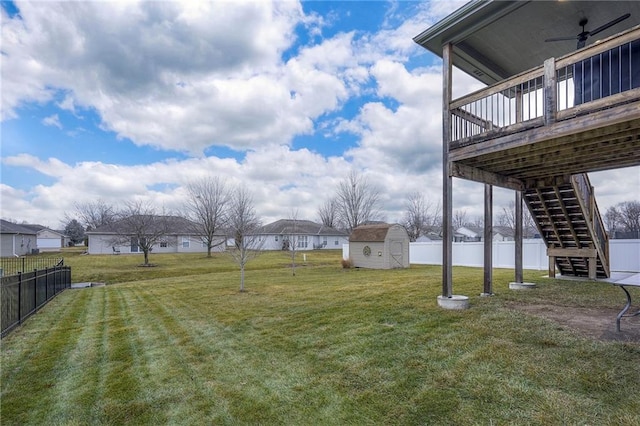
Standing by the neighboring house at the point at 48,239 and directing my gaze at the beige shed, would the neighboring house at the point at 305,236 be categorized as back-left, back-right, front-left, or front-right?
front-left

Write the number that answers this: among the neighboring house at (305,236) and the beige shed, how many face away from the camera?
1

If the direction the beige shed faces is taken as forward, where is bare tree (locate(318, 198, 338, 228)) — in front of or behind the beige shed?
behind

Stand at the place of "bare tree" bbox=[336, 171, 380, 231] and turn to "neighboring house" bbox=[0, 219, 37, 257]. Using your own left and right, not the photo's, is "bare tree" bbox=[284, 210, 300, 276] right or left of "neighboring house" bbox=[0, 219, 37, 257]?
left

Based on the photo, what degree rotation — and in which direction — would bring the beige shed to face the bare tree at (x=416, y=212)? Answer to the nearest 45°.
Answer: approximately 135° to its left

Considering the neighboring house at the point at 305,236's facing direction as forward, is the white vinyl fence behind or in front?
behind

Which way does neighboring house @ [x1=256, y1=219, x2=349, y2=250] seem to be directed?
away from the camera

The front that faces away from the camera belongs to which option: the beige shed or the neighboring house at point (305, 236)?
the neighboring house

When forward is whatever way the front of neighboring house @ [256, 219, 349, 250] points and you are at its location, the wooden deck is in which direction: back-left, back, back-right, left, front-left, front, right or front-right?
back

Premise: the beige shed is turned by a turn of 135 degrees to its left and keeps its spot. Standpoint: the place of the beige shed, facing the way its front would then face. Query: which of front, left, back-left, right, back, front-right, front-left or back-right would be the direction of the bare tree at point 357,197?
front

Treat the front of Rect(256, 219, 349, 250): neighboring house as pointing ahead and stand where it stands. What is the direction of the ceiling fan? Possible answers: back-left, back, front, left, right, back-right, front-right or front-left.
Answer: back

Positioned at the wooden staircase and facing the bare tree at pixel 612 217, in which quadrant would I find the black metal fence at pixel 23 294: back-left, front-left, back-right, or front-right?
back-left
